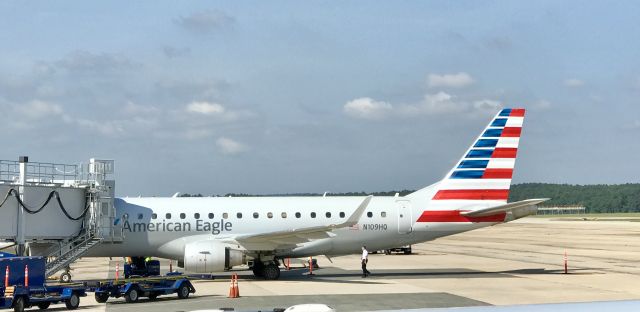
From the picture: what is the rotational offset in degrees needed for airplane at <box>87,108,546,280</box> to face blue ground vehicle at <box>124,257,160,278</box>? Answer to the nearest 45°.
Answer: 0° — it already faces it

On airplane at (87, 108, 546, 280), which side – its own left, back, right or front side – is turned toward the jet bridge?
front

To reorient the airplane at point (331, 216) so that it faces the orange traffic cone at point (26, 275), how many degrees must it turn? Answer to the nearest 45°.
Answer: approximately 45° to its left

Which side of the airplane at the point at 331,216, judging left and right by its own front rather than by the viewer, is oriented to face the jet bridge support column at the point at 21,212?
front

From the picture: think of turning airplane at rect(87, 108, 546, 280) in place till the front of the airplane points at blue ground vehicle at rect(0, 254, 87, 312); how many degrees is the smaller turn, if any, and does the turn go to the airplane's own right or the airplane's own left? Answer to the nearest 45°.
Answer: approximately 45° to the airplane's own left

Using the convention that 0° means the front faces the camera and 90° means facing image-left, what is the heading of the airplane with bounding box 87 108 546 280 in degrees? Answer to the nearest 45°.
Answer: approximately 90°

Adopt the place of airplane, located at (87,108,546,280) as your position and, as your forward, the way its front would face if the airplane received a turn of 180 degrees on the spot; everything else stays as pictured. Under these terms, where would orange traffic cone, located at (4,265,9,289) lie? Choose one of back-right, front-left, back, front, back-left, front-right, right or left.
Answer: back-right

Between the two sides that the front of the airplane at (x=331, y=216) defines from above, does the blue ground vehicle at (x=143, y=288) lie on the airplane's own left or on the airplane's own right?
on the airplane's own left
